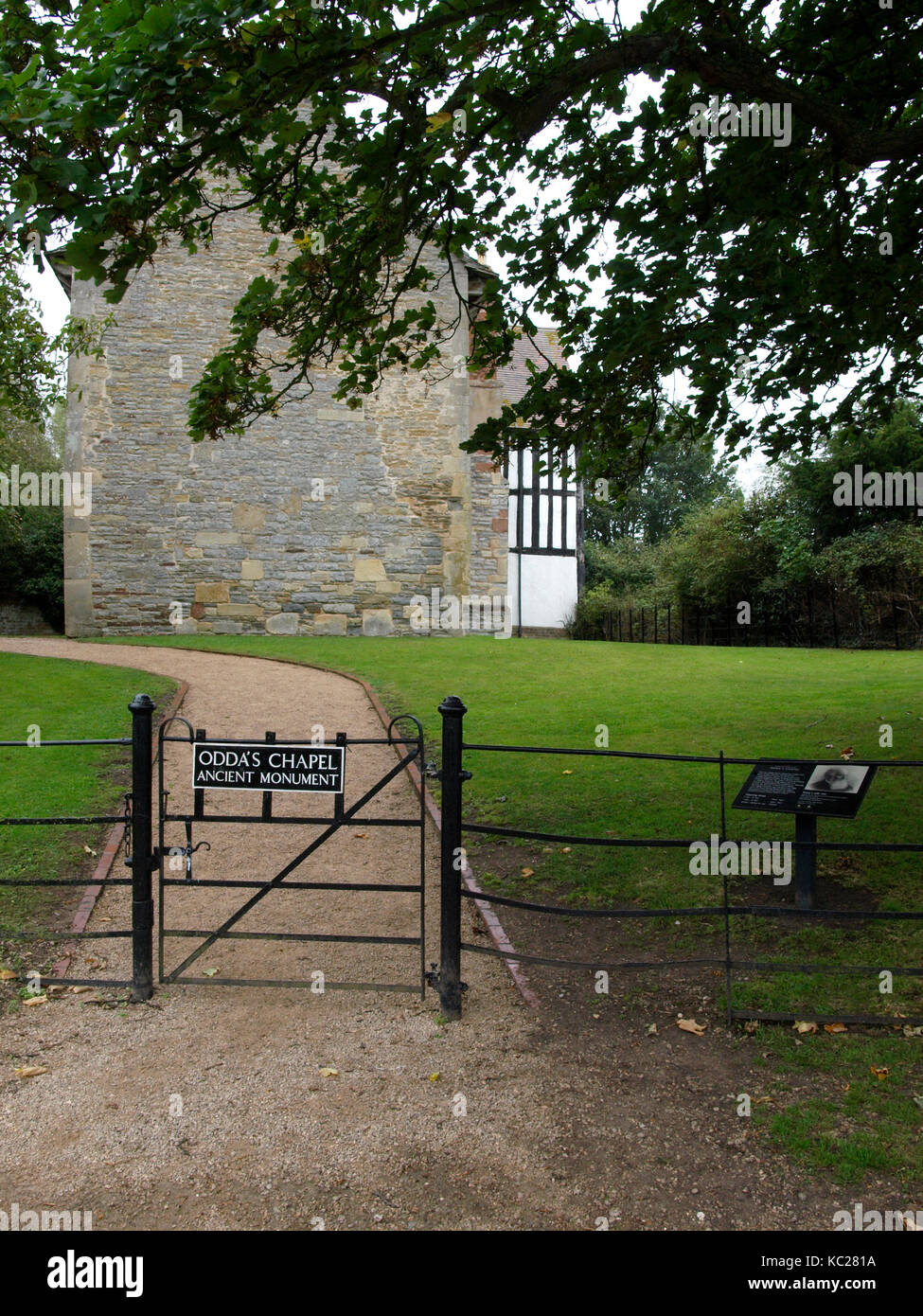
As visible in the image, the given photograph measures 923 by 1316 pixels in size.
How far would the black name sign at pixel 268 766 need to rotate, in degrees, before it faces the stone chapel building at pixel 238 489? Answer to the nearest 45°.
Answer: approximately 180°

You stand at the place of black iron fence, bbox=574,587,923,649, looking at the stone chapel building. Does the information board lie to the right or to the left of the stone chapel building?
left

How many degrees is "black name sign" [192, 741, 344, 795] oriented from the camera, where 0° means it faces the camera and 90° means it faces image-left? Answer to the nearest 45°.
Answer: approximately 0°
